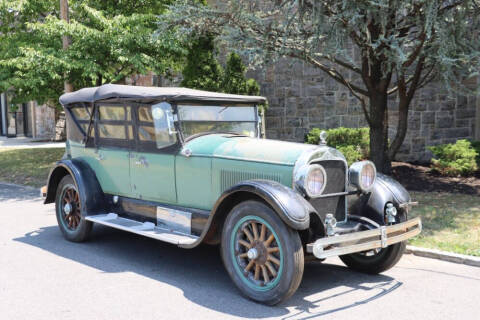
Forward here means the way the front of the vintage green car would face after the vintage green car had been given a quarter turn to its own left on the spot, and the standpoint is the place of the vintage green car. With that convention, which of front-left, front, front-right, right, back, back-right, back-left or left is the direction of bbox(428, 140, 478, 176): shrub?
front

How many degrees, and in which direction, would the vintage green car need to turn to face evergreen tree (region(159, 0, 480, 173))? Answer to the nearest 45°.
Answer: approximately 90° to its left

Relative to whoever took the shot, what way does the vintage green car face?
facing the viewer and to the right of the viewer

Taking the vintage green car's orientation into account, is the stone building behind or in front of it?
behind

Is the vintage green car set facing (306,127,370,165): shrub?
no
